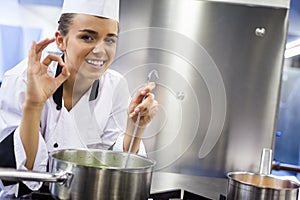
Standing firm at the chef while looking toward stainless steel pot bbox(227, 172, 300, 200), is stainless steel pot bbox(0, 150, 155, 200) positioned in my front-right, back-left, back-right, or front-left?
front-right

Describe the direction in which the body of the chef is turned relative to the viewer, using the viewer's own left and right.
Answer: facing the viewer and to the right of the viewer

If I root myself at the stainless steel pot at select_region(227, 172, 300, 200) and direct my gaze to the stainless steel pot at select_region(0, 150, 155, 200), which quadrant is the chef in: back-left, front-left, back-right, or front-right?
front-right

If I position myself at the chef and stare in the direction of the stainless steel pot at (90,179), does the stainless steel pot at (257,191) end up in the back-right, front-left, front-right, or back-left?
front-left
